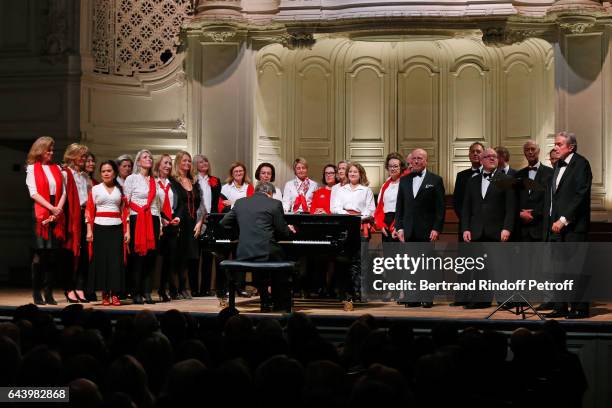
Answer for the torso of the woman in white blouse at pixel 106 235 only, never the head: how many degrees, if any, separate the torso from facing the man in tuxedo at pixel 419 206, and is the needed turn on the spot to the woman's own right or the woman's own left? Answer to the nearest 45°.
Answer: approximately 90° to the woman's own left

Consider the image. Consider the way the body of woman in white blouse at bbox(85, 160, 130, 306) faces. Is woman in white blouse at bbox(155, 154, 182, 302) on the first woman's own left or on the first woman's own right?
on the first woman's own left

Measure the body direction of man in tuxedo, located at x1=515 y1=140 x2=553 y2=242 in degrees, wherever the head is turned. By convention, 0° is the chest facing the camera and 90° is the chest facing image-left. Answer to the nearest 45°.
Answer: approximately 45°

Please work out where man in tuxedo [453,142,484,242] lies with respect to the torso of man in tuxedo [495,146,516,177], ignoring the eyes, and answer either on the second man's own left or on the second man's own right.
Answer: on the second man's own right
